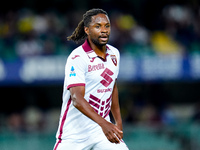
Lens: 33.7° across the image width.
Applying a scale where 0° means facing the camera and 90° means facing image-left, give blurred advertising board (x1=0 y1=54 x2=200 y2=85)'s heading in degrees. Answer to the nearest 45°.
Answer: approximately 0°

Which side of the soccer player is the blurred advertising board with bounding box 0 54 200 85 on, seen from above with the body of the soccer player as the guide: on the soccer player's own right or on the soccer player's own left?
on the soccer player's own left

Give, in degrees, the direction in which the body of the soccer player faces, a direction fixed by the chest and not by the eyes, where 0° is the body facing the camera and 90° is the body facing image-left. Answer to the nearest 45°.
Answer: approximately 315°

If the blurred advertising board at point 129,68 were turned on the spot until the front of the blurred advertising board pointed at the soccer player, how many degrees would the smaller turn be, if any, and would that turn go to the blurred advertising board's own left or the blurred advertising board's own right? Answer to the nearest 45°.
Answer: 0° — it already faces them

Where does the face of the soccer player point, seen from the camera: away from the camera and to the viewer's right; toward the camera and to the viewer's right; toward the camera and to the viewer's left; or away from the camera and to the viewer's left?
toward the camera and to the viewer's right
